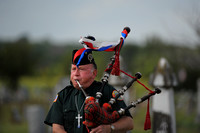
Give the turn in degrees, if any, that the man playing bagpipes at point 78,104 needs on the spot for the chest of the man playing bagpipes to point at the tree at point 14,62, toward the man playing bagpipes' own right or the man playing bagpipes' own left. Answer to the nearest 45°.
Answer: approximately 135° to the man playing bagpipes' own right

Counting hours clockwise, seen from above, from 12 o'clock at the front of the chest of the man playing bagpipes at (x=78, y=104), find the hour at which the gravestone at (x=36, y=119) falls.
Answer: The gravestone is roughly at 4 o'clock from the man playing bagpipes.

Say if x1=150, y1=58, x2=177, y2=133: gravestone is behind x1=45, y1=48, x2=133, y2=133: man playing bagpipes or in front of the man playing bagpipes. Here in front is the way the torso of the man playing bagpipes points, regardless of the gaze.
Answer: behind

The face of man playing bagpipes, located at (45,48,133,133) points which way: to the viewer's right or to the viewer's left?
to the viewer's left

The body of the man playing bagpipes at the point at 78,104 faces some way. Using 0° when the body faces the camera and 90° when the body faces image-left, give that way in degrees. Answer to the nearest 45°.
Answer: approximately 45°
